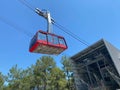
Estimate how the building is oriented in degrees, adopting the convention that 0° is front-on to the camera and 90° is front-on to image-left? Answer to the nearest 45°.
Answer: approximately 45°

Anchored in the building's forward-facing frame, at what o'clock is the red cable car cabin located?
The red cable car cabin is roughly at 11 o'clock from the building.
